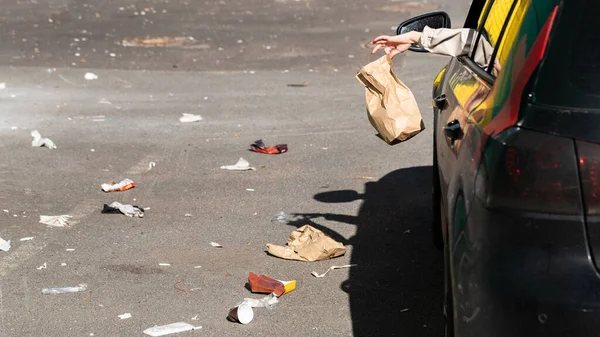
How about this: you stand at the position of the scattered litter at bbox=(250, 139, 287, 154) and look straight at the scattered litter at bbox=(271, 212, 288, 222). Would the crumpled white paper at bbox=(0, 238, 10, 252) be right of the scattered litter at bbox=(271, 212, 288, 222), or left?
right

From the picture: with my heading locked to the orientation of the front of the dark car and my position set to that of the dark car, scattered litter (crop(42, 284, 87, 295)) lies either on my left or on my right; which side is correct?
on my left

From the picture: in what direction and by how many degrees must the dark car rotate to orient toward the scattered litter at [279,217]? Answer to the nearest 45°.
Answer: approximately 45° to its left

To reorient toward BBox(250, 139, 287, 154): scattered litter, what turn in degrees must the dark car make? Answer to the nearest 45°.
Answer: approximately 45° to its left

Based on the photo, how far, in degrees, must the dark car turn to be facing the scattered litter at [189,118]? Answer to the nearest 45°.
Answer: approximately 45° to its left

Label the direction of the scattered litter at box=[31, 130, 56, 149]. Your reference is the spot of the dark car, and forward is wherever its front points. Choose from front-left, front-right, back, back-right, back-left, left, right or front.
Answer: front-left

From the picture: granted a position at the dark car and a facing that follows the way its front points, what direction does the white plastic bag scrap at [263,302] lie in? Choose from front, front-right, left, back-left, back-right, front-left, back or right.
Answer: front-left

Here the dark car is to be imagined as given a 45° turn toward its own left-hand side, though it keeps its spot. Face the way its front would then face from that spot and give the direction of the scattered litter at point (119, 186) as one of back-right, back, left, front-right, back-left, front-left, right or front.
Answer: front

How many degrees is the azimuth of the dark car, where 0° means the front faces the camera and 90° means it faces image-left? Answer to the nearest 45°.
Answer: approximately 180°
